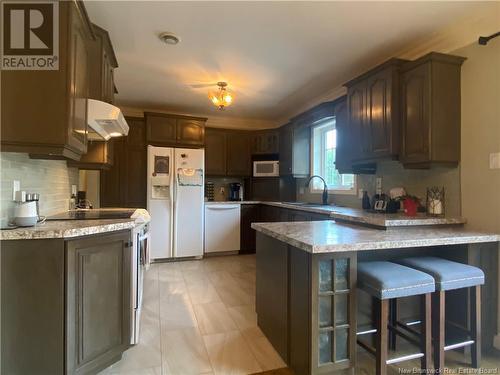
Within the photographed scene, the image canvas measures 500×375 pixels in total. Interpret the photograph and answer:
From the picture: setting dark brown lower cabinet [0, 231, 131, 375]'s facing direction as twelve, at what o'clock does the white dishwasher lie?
The white dishwasher is roughly at 9 o'clock from the dark brown lower cabinet.

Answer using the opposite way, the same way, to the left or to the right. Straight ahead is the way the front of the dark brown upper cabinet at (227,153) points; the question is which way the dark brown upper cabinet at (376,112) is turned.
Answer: to the right

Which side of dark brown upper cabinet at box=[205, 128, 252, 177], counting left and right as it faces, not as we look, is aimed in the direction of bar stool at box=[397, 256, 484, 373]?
front

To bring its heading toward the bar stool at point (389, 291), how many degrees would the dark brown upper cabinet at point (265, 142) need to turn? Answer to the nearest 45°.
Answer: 0° — it already faces it

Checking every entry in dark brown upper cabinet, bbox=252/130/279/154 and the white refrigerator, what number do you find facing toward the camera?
2

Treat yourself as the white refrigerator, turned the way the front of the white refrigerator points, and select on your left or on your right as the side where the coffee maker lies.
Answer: on your left

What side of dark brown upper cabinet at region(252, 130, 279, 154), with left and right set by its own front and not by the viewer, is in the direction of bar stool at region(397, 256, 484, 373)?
front

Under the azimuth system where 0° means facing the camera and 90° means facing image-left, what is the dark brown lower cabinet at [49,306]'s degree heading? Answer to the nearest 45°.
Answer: approximately 315°

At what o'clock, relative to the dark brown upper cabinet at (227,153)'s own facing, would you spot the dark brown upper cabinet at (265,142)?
the dark brown upper cabinet at (265,142) is roughly at 9 o'clock from the dark brown upper cabinet at (227,153).

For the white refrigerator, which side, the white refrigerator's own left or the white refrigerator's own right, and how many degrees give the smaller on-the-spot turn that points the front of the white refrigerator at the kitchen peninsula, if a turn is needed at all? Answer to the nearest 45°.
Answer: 0° — it already faces it

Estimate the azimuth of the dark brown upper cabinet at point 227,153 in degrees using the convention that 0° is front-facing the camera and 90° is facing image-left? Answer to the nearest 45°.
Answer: approximately 0°

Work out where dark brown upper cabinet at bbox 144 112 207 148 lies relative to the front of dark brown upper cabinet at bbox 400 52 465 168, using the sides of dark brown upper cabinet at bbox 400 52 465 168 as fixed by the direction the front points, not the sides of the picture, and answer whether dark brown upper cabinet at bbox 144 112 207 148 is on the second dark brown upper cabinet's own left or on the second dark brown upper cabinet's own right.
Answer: on the second dark brown upper cabinet's own right
